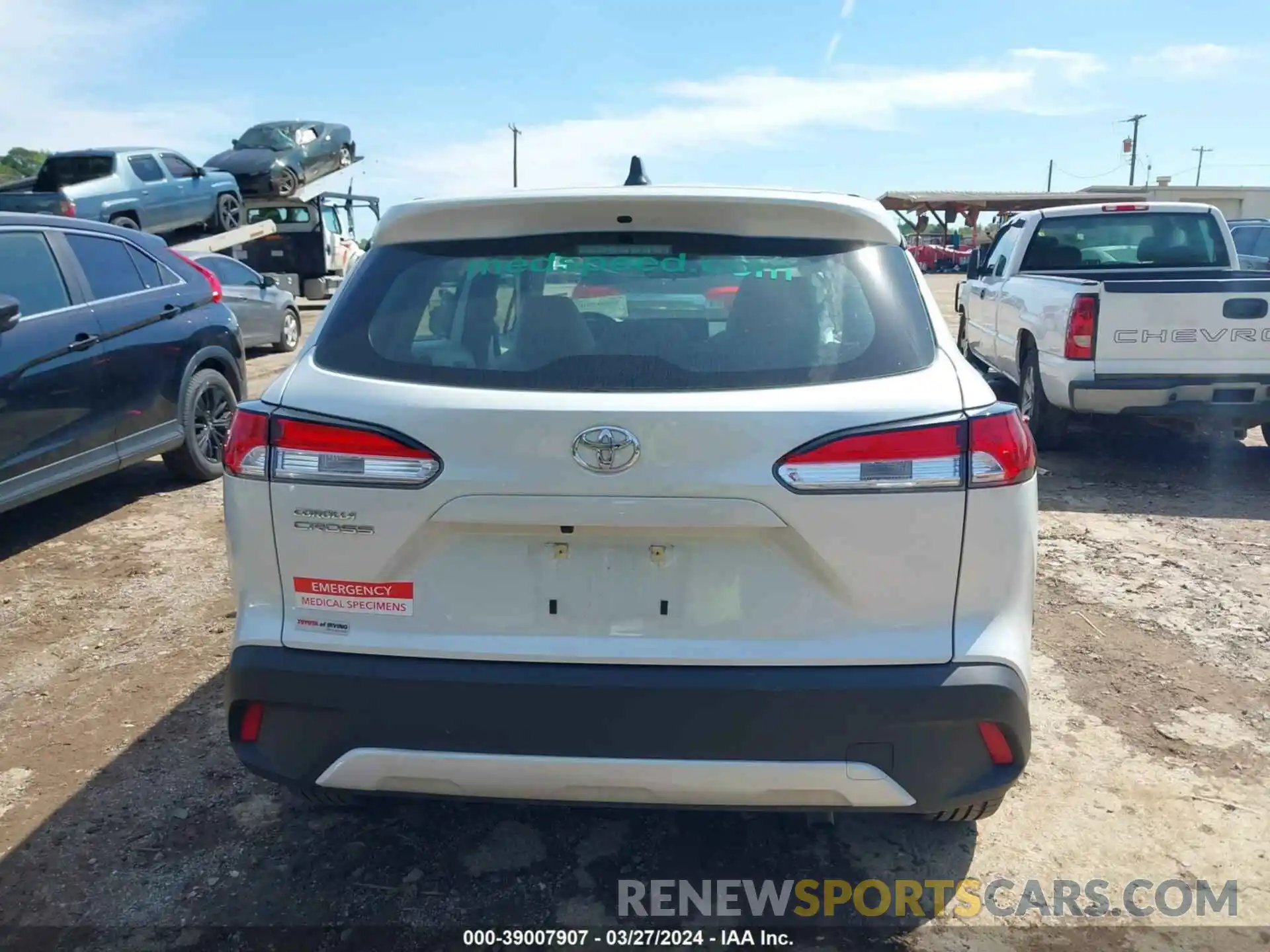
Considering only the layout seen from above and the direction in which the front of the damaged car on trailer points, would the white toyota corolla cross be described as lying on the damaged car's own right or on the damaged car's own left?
on the damaged car's own left

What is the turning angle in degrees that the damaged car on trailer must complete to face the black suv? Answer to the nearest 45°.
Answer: approximately 45° to its left

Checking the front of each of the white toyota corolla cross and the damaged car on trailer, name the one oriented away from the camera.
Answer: the white toyota corolla cross

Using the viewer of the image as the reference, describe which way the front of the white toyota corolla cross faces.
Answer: facing away from the viewer

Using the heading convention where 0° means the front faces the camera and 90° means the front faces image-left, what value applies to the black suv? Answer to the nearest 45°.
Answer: approximately 45°

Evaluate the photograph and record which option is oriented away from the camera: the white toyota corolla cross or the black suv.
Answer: the white toyota corolla cross

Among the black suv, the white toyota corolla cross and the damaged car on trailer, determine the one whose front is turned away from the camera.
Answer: the white toyota corolla cross

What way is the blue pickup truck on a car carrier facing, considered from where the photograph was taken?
facing away from the viewer and to the right of the viewer

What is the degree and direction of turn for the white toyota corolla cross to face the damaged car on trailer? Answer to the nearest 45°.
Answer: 0° — it already faces it
